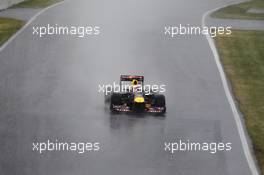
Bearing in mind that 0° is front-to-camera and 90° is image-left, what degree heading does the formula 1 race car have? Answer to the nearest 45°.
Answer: approximately 0°
